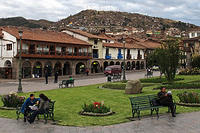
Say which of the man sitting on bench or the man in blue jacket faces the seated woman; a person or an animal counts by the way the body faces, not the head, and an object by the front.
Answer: the man in blue jacket

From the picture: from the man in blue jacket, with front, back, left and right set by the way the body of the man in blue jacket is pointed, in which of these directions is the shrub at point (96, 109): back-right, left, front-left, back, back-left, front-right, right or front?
front-left

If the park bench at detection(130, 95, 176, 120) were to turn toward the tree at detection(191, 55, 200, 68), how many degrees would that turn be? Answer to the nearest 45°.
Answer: approximately 135° to its left

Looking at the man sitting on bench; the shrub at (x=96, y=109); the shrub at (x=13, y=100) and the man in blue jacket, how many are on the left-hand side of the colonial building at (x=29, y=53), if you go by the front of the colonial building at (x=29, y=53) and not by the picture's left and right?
0

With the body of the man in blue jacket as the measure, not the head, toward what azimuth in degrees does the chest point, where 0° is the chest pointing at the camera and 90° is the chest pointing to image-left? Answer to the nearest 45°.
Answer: approximately 315°

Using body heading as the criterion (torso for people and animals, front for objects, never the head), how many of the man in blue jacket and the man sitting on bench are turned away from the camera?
0

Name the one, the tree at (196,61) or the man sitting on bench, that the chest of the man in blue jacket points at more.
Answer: the man sitting on bench

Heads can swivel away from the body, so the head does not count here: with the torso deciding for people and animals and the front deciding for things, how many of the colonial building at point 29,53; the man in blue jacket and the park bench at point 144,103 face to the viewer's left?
0

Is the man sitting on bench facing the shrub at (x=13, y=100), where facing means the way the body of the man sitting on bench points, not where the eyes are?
no

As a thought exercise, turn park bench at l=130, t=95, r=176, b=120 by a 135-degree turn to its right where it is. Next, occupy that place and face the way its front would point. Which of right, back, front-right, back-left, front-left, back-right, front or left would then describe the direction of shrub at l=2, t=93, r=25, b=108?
front

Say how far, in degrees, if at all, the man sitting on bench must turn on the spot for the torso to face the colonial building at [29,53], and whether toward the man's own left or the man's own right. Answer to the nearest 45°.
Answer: approximately 180°

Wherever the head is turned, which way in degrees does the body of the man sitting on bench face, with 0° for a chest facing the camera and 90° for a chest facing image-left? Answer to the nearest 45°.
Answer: approximately 315°

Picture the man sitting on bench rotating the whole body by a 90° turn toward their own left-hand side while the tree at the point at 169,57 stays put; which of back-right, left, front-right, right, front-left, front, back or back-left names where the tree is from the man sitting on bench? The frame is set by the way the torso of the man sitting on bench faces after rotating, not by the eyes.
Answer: front-left

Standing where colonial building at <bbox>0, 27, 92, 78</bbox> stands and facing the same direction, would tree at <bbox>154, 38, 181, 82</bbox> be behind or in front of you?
in front

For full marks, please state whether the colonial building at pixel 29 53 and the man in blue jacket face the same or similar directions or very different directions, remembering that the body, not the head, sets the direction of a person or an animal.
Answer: same or similar directions

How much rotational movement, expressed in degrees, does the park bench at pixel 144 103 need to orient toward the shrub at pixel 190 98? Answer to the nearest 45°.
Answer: approximately 90° to its left

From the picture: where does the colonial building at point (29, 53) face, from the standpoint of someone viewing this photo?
facing the viewer and to the right of the viewer
